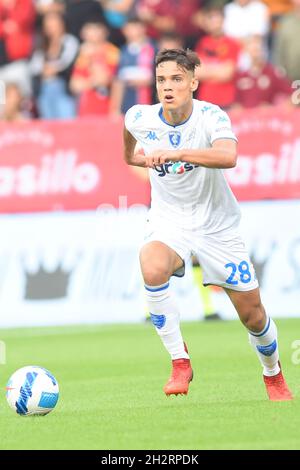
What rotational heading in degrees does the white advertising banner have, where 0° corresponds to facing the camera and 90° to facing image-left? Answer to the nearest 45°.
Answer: approximately 0°

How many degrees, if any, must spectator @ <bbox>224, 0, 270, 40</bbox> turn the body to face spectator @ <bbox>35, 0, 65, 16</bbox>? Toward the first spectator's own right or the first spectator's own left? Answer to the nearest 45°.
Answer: approximately 90° to the first spectator's own right

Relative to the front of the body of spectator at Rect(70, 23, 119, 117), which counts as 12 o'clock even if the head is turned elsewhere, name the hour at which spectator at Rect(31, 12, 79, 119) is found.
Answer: spectator at Rect(31, 12, 79, 119) is roughly at 4 o'clock from spectator at Rect(70, 23, 119, 117).

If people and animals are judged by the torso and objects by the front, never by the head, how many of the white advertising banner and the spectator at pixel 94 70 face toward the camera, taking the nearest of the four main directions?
2

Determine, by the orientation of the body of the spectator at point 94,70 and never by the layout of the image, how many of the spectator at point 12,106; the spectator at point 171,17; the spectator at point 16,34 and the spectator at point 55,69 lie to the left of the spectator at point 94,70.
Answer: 1

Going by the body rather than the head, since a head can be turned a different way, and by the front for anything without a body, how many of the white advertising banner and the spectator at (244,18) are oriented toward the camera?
2

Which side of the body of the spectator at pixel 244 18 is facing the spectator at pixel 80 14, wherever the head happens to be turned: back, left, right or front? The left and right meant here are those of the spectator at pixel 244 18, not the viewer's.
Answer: right

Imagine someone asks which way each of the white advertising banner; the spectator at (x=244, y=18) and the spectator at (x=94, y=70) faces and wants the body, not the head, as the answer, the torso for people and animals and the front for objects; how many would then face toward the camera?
3

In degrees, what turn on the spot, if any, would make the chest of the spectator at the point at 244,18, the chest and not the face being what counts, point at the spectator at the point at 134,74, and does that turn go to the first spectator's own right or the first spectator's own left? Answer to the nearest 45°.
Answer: approximately 90° to the first spectator's own right
